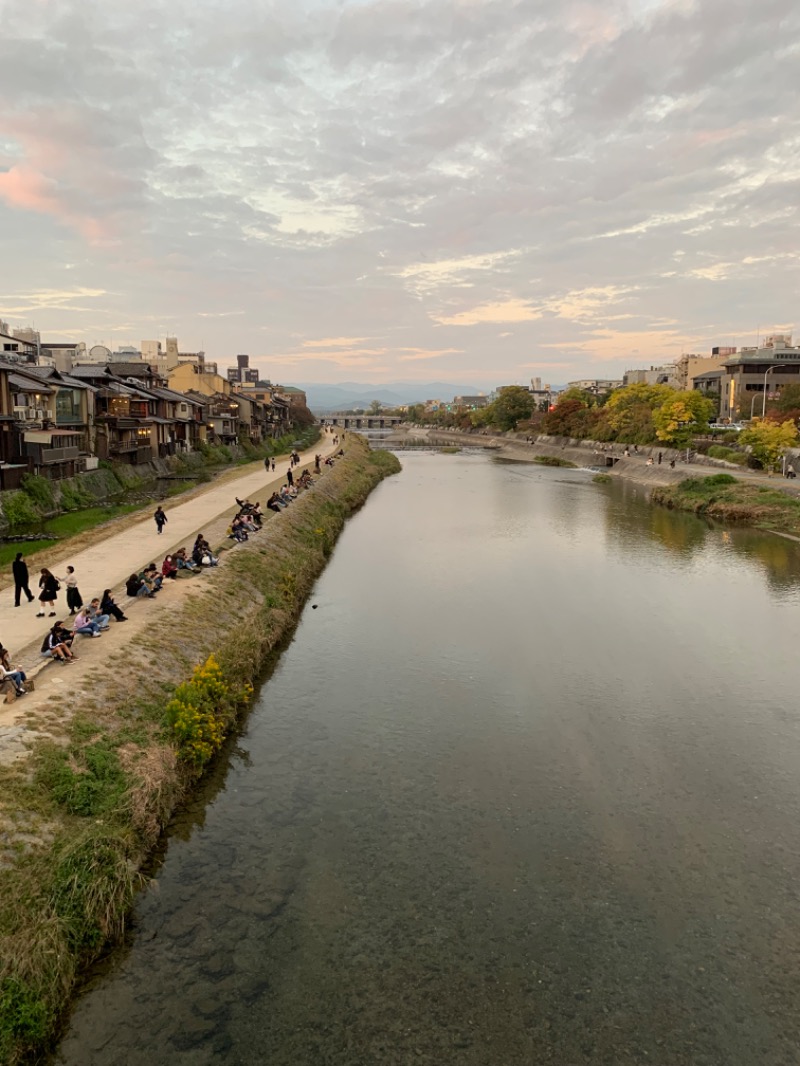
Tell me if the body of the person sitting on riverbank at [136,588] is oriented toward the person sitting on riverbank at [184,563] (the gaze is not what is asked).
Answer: no

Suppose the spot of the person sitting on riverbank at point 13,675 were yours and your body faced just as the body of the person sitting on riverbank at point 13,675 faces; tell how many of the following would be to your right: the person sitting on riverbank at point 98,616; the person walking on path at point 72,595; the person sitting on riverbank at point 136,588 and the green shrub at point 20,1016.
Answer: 1

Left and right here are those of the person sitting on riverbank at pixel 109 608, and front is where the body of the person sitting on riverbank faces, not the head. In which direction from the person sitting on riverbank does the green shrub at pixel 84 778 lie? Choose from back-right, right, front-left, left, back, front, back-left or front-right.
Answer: right

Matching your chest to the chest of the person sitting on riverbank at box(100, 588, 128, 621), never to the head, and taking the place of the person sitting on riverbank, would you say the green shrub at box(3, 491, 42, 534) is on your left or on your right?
on your left

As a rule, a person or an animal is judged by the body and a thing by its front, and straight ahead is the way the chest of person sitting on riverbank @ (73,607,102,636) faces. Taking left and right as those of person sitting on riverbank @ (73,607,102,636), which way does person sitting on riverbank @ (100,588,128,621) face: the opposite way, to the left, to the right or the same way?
the same way

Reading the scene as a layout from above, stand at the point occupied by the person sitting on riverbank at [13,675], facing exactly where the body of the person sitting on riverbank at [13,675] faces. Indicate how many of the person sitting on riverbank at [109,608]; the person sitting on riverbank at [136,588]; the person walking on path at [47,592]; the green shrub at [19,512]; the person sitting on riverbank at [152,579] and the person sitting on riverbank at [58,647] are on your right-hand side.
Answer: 0

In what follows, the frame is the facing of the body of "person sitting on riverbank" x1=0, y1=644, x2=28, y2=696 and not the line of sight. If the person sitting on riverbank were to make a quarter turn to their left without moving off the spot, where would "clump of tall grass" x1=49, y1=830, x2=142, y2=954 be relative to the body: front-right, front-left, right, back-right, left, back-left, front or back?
back

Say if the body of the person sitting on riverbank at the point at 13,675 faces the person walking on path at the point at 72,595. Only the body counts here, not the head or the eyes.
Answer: no

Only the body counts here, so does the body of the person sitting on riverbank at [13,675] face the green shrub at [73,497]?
no

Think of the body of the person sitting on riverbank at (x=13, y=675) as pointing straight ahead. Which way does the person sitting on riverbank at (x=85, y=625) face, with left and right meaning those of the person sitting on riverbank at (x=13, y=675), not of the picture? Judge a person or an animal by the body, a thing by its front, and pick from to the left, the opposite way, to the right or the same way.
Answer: the same way

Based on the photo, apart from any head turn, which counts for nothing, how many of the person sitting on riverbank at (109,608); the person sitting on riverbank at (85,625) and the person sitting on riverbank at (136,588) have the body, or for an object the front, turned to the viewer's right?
3

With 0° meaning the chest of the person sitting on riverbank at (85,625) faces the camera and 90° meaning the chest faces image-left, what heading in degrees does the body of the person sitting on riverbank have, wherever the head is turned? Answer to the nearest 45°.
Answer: approximately 270°

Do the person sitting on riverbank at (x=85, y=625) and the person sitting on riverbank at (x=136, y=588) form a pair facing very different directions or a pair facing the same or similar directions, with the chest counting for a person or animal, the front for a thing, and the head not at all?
same or similar directions

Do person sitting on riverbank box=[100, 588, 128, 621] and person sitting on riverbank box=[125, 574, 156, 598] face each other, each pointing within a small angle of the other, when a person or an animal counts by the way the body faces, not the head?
no

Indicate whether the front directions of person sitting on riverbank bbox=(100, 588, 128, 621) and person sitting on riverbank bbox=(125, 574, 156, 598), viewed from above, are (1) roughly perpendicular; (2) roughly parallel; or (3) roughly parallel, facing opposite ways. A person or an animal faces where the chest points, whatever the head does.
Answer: roughly parallel

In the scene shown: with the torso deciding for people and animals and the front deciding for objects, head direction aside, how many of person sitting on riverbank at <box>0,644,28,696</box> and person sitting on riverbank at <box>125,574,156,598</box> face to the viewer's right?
2

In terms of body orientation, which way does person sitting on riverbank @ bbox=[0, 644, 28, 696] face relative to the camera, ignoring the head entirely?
to the viewer's right

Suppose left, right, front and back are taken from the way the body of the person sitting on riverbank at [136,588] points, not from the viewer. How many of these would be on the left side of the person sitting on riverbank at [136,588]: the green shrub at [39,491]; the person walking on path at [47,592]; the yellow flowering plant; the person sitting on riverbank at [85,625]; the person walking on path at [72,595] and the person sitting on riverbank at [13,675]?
1

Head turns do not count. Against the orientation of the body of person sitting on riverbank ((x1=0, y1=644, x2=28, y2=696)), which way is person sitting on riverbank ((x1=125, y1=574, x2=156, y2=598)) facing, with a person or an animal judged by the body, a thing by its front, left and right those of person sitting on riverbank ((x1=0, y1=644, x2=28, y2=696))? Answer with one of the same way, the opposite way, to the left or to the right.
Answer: the same way

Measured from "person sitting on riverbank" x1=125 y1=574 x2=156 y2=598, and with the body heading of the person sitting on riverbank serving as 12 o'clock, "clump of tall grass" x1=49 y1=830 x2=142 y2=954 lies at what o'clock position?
The clump of tall grass is roughly at 3 o'clock from the person sitting on riverbank.

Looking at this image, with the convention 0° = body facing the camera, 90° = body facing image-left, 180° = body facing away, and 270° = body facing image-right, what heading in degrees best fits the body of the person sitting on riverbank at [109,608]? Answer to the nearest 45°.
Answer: approximately 270°
